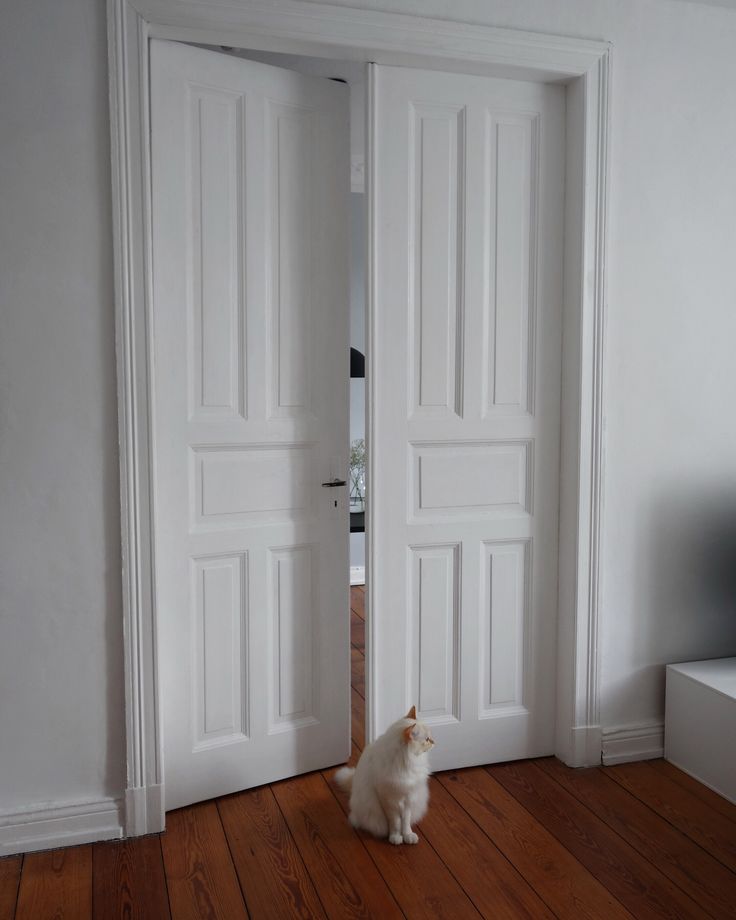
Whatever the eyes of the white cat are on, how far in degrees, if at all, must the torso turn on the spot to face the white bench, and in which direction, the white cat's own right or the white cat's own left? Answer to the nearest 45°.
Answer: approximately 90° to the white cat's own left

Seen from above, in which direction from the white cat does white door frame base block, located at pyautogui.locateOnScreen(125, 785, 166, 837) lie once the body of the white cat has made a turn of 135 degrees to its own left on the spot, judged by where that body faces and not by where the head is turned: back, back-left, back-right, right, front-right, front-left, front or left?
left

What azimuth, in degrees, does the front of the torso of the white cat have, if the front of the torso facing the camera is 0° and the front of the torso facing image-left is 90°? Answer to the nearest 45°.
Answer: approximately 315°

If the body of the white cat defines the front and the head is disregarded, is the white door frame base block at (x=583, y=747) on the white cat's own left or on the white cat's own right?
on the white cat's own left

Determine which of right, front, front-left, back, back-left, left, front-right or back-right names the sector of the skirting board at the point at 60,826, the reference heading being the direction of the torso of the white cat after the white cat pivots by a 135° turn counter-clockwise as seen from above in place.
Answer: left

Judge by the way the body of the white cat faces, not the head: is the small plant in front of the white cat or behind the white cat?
behind
